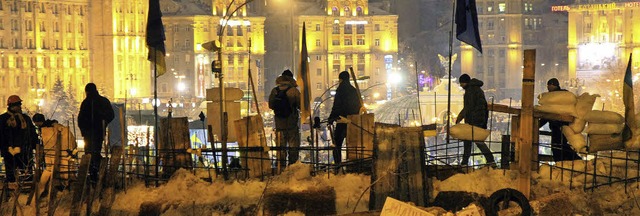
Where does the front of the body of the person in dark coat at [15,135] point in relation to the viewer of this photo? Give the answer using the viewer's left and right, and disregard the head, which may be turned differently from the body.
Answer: facing the viewer

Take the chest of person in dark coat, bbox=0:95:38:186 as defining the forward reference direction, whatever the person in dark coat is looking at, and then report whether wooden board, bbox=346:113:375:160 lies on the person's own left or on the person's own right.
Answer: on the person's own left

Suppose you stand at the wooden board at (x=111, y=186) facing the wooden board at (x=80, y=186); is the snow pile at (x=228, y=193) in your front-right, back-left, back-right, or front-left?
back-left

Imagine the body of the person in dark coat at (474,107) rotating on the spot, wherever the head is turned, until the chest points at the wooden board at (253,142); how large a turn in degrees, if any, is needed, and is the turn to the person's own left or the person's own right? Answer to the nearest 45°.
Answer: approximately 45° to the person's own left

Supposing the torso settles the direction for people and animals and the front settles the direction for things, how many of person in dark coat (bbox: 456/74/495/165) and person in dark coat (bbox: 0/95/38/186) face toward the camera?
1

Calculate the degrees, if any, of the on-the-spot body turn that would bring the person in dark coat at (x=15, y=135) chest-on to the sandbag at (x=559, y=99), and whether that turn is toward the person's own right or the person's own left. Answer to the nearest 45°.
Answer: approximately 45° to the person's own left

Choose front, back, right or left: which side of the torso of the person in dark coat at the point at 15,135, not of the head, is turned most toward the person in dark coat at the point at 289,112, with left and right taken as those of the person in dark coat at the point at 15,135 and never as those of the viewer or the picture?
left
